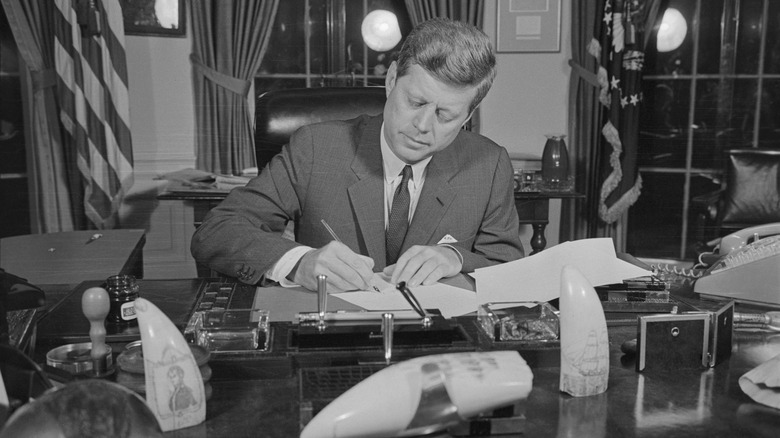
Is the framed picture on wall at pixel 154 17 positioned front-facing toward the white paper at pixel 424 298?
yes

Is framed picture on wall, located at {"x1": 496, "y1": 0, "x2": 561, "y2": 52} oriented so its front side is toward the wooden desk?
yes

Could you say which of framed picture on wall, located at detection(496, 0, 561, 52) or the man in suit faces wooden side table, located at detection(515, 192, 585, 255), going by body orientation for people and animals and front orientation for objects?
the framed picture on wall

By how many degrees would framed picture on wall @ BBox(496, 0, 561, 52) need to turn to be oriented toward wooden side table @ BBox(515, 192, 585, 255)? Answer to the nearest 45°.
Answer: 0° — it already faces it

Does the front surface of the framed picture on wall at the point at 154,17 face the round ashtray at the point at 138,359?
yes

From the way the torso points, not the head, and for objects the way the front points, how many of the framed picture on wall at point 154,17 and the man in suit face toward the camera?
2
